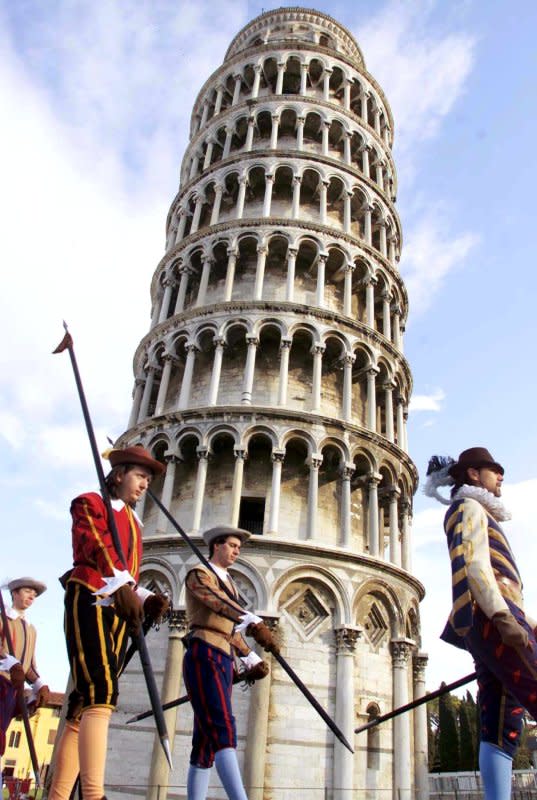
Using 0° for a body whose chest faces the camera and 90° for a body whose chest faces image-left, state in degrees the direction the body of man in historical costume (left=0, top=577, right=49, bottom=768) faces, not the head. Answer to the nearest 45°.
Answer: approximately 315°

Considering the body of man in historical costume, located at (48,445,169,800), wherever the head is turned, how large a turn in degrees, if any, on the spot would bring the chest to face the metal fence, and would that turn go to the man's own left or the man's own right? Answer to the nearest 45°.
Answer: approximately 90° to the man's own left

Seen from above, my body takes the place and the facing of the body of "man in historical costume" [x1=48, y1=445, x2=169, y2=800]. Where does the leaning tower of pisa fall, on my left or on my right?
on my left
